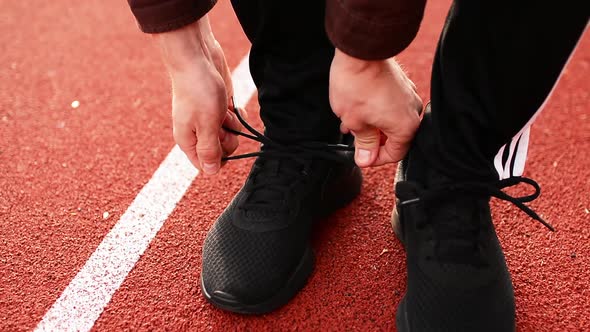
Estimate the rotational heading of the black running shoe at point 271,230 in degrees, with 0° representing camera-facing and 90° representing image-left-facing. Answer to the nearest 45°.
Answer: approximately 45°
